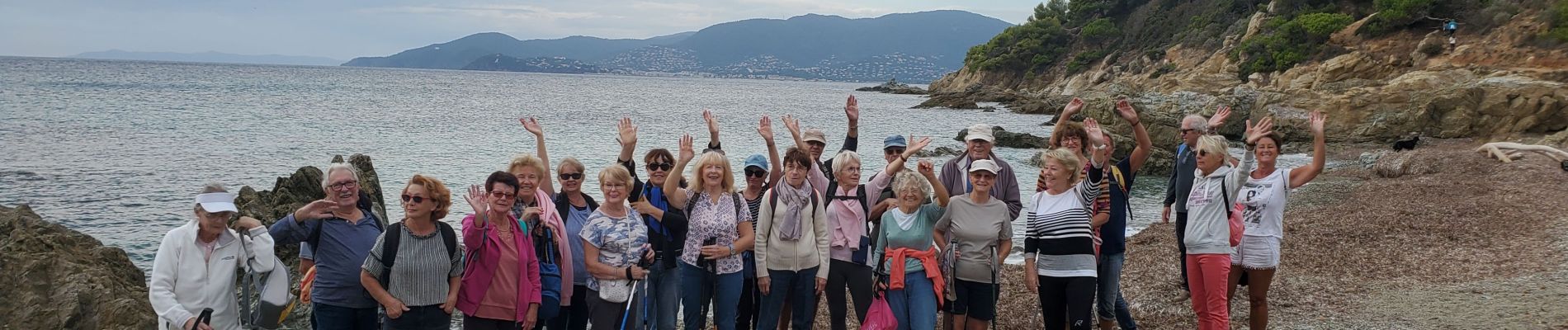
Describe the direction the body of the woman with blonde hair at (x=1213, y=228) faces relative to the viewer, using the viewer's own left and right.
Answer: facing the viewer and to the left of the viewer

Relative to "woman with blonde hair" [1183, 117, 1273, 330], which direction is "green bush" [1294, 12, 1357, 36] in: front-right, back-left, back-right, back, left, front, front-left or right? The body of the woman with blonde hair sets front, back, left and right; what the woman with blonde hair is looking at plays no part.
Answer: back-right

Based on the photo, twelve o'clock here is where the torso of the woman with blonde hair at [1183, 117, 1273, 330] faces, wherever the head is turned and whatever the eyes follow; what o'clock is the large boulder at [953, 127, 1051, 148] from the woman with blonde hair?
The large boulder is roughly at 4 o'clock from the woman with blonde hair.

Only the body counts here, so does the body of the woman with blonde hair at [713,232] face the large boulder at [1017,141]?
no

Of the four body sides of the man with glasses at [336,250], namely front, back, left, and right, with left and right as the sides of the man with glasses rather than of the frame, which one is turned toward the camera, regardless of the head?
front

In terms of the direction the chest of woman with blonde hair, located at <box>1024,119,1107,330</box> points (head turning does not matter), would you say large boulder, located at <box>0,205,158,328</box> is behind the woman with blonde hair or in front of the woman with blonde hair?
in front

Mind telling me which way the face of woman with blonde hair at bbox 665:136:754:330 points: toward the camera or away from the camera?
toward the camera

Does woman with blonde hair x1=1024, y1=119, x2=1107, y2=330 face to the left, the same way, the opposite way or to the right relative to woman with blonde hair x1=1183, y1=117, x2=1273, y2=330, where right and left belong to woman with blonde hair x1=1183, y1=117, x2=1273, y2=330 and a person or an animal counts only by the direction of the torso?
the same way

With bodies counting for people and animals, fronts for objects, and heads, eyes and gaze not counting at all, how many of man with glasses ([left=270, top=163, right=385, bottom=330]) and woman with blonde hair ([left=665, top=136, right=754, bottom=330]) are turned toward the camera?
2

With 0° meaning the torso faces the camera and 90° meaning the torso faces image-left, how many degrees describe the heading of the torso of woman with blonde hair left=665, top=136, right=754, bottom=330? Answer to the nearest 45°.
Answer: approximately 0°

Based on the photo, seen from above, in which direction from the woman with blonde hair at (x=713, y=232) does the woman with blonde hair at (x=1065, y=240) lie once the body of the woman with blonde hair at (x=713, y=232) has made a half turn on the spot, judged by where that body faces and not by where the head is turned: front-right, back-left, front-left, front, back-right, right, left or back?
right

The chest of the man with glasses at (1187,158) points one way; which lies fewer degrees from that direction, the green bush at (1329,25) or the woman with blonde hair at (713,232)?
the woman with blonde hair
